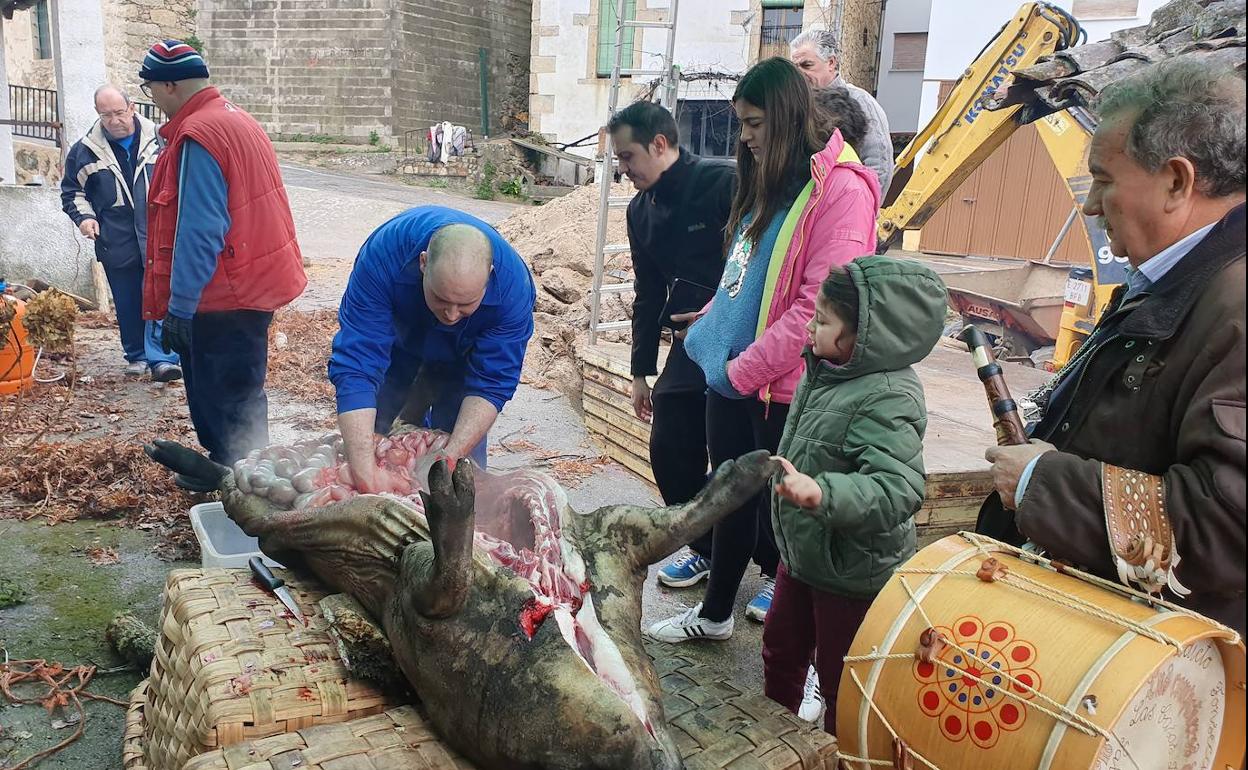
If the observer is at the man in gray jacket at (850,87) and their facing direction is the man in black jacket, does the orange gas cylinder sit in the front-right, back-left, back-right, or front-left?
front-right

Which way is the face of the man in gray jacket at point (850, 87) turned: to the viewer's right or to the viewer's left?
to the viewer's left

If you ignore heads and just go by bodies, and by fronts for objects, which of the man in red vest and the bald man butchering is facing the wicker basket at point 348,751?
the bald man butchering

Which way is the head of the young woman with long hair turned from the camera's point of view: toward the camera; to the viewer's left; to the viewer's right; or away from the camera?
to the viewer's left

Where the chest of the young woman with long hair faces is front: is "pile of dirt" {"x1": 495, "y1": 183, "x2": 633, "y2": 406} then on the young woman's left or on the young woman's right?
on the young woman's right

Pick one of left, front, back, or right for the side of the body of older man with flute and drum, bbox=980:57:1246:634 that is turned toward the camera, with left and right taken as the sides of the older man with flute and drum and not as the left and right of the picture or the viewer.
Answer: left

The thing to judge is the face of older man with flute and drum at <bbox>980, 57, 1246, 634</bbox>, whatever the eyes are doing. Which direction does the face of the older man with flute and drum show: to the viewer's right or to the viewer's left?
to the viewer's left

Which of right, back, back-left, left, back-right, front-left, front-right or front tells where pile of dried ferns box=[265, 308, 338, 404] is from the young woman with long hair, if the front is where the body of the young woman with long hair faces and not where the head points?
right

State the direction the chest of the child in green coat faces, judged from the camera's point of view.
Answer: to the viewer's left

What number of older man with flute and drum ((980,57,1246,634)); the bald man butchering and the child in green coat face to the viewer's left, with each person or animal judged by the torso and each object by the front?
2

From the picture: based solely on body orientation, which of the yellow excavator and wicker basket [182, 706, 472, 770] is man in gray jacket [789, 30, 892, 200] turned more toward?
the wicker basket

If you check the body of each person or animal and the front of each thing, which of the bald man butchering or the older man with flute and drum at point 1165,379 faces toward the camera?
the bald man butchering
